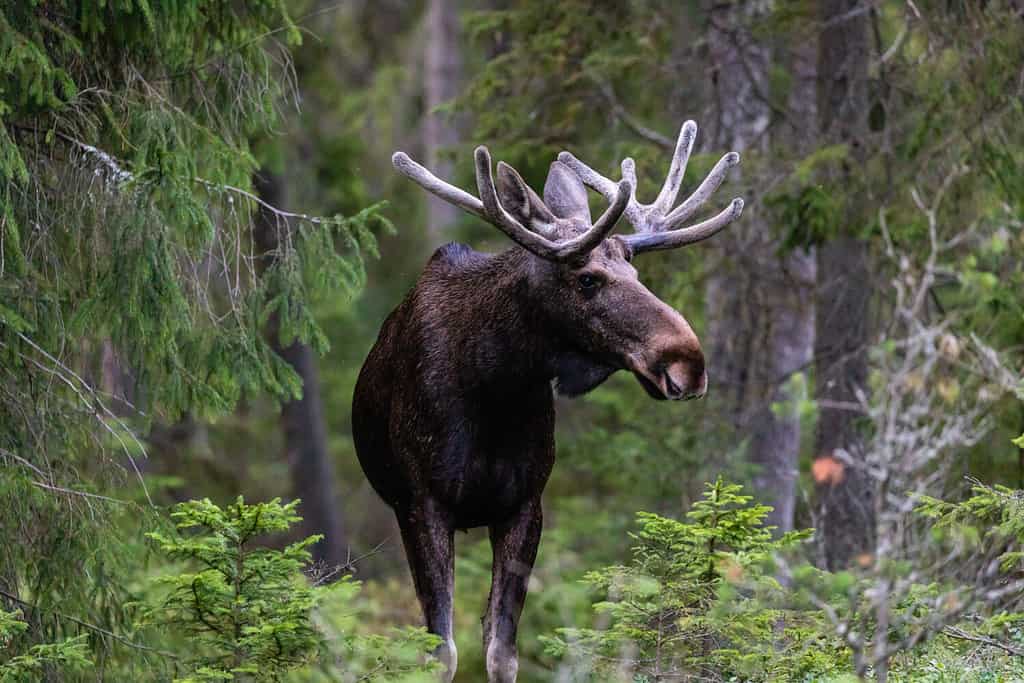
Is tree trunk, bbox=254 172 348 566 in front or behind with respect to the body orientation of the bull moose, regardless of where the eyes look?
behind

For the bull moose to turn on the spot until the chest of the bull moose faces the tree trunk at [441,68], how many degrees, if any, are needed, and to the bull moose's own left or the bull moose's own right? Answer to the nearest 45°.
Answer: approximately 135° to the bull moose's own left

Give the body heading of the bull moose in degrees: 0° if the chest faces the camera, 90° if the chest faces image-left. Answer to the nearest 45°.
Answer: approximately 315°

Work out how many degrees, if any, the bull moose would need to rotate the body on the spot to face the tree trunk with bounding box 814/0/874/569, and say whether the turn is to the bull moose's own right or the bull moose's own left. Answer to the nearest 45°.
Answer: approximately 90° to the bull moose's own left

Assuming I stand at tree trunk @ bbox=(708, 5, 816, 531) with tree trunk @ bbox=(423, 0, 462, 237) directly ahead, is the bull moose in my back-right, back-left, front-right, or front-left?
back-left

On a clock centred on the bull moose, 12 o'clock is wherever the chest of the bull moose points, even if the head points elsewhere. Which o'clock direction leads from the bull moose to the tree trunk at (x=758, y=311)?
The tree trunk is roughly at 8 o'clock from the bull moose.
